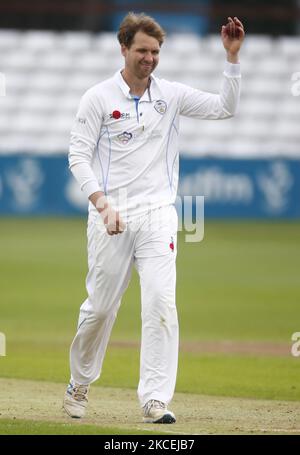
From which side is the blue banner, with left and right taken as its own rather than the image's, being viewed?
front
